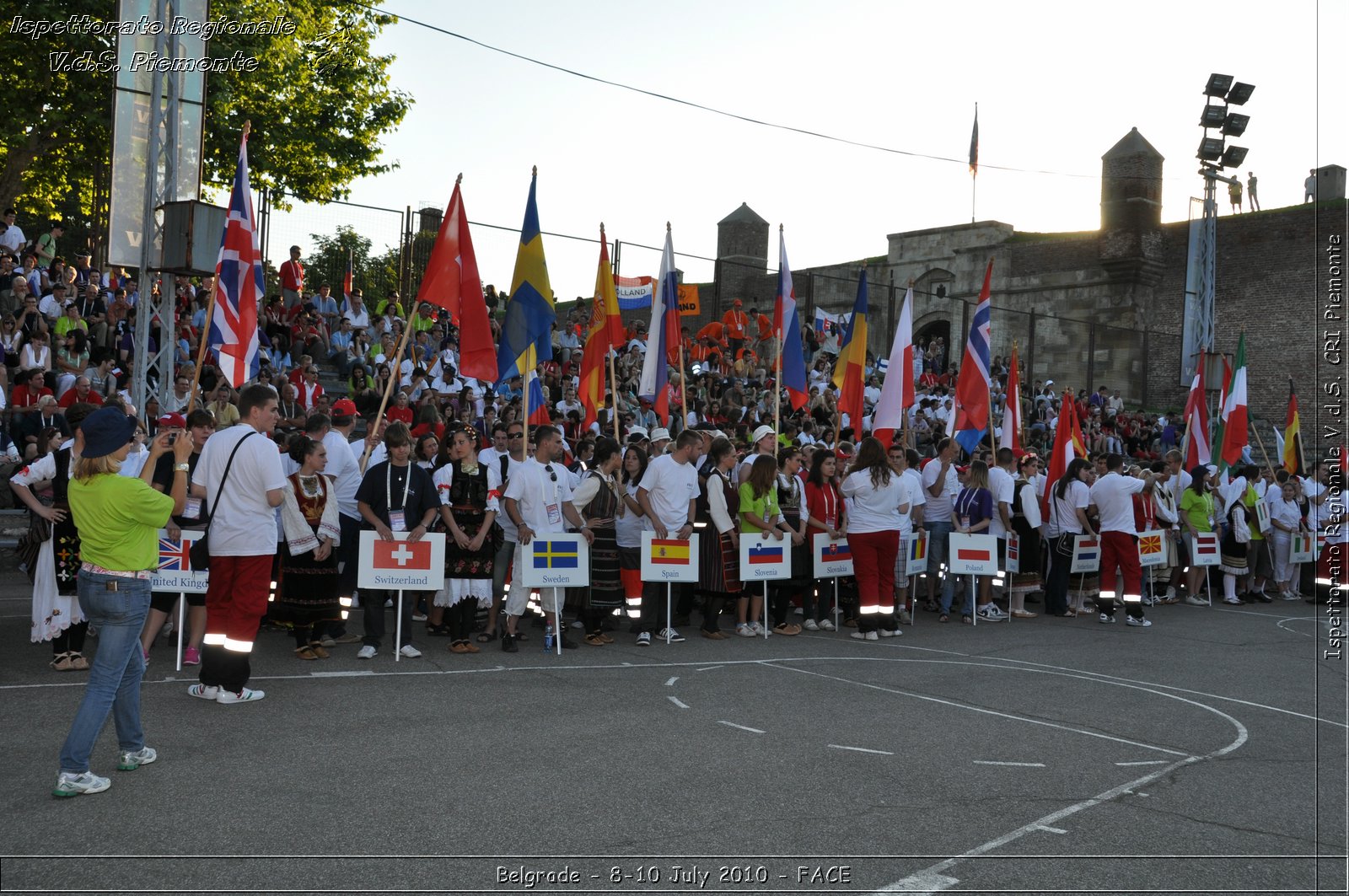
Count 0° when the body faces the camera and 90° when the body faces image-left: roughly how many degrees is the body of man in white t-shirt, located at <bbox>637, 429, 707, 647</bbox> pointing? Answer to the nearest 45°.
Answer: approximately 315°

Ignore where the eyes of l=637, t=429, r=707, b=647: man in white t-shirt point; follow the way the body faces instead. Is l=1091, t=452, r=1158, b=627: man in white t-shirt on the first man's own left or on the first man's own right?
on the first man's own left

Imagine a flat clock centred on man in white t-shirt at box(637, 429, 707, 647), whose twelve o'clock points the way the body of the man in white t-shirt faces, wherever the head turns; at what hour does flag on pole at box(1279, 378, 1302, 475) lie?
The flag on pole is roughly at 9 o'clock from the man in white t-shirt.

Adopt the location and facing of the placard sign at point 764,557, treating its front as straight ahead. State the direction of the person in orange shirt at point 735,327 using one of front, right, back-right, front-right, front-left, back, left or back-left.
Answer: back

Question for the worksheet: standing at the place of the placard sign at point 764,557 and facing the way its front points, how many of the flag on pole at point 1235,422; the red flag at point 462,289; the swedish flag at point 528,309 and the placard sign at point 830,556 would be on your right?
2

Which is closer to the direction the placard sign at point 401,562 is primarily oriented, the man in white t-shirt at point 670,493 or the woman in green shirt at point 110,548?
the woman in green shirt
